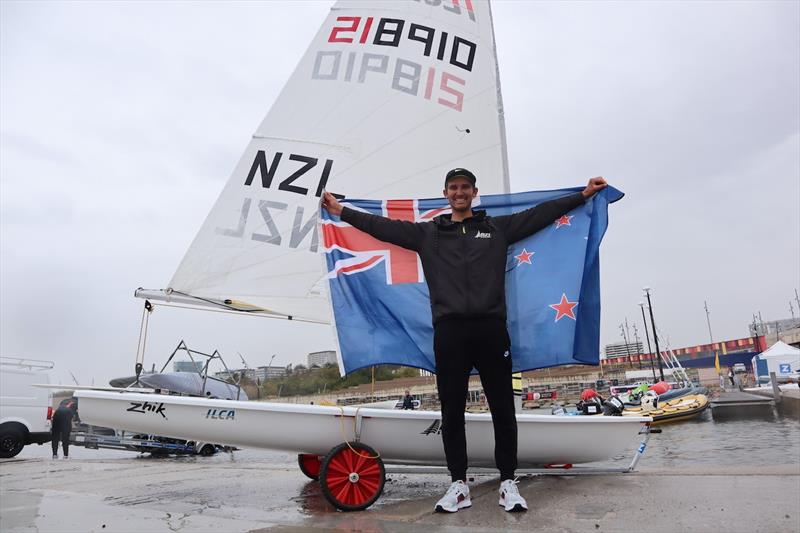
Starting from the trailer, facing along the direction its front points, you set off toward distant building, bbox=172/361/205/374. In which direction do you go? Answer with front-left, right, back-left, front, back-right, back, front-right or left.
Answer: right

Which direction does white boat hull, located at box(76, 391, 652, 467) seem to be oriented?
to the viewer's right

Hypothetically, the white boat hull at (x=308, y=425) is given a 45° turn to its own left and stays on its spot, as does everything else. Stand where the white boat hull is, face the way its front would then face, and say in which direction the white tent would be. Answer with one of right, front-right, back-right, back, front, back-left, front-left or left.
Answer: front

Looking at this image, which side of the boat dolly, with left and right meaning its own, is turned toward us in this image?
right

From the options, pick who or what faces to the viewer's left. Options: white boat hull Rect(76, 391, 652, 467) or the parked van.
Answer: the parked van

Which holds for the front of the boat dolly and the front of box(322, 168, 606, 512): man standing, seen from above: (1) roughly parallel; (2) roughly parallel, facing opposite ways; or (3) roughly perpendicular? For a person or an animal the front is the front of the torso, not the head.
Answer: roughly perpendicular

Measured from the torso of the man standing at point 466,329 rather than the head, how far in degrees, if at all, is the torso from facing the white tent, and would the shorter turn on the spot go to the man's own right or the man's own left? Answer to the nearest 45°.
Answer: approximately 135° to the man's own left

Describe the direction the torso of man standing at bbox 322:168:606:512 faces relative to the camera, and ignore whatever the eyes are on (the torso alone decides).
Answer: toward the camera

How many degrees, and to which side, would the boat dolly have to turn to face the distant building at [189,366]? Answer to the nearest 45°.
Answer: approximately 135° to its left

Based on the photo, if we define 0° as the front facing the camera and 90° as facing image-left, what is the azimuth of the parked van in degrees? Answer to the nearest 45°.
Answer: approximately 90°
